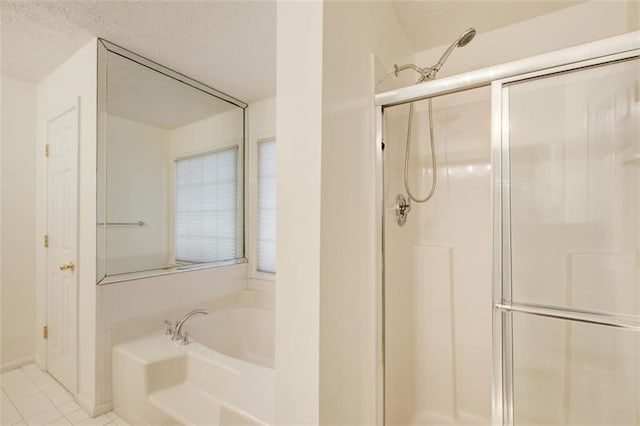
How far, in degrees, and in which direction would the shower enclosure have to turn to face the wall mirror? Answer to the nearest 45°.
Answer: approximately 45° to its right

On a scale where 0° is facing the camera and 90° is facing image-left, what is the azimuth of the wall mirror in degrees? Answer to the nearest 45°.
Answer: approximately 315°

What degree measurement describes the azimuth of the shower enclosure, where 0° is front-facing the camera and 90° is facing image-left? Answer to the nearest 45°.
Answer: approximately 45°
